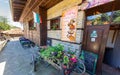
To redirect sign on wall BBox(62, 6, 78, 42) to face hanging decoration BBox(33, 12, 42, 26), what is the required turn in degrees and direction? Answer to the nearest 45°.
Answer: approximately 90° to its right

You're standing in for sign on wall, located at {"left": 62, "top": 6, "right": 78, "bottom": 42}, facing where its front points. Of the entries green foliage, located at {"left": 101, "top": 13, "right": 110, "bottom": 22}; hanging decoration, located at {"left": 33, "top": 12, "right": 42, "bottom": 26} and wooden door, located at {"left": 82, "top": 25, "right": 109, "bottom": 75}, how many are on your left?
2

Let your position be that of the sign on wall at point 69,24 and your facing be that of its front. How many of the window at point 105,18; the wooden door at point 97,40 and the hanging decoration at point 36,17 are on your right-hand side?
1

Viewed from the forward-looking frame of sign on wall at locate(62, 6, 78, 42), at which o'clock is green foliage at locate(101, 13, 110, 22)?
The green foliage is roughly at 9 o'clock from the sign on wall.

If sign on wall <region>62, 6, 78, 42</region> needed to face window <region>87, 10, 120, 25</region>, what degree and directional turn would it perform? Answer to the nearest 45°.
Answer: approximately 90° to its left

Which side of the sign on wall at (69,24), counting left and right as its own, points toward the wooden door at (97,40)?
left

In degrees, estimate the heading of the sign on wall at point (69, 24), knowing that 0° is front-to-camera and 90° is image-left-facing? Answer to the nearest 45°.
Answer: approximately 45°
